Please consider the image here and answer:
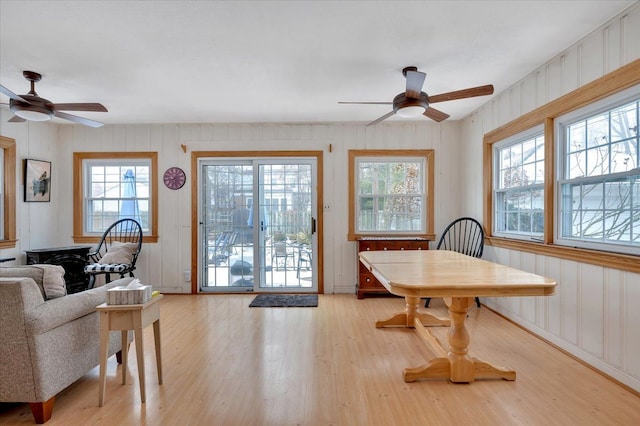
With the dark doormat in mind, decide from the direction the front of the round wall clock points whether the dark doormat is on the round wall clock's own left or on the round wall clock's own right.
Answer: on the round wall clock's own left

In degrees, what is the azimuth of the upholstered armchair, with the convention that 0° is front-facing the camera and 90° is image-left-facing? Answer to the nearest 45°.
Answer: approximately 225°

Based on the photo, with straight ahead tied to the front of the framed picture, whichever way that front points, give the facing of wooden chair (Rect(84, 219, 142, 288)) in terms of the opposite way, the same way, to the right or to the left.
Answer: to the right

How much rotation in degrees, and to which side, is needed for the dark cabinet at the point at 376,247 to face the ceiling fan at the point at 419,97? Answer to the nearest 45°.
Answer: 0° — it already faces it

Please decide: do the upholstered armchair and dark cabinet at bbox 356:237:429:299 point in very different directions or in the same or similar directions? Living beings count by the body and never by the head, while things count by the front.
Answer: very different directions

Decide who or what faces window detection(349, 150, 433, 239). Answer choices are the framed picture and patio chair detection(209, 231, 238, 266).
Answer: the framed picture

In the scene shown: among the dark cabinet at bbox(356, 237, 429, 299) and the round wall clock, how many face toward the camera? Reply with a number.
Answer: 2

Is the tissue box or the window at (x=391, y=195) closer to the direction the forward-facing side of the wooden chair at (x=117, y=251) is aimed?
the tissue box

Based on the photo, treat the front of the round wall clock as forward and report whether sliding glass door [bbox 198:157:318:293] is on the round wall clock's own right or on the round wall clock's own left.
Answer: on the round wall clock's own left

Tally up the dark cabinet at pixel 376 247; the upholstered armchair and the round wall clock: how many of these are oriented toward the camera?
2

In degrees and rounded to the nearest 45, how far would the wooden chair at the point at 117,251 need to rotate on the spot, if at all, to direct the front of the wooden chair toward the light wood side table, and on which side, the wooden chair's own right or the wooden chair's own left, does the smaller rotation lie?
approximately 45° to the wooden chair's own left
